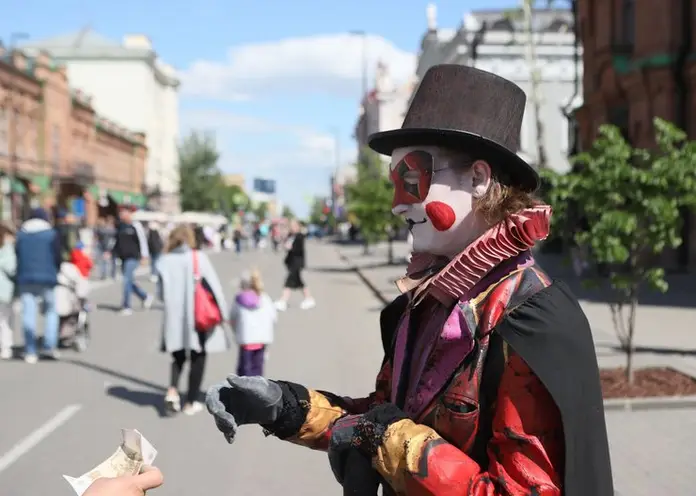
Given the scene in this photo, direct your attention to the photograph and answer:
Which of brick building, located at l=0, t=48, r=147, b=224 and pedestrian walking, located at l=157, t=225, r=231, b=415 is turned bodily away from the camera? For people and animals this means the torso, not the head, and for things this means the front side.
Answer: the pedestrian walking

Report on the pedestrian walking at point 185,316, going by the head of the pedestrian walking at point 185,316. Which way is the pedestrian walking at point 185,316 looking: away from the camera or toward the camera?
away from the camera

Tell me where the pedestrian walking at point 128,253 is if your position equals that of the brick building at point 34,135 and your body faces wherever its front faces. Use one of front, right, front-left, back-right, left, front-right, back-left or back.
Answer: front-right

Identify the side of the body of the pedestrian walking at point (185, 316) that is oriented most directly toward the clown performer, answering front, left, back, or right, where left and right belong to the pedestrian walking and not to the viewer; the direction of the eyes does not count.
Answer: back

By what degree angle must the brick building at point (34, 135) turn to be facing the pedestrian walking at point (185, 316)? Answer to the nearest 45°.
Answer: approximately 45° to its right

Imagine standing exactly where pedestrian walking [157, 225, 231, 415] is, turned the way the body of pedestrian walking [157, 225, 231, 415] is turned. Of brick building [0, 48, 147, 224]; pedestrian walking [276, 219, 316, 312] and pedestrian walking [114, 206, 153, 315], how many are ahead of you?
3

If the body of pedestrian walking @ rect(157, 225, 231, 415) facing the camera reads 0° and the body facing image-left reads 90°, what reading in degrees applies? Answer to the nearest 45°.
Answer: approximately 180°

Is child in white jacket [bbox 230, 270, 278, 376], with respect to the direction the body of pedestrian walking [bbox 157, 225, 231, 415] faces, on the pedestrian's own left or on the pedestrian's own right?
on the pedestrian's own right

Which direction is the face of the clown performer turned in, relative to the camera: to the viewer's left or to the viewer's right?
to the viewer's left

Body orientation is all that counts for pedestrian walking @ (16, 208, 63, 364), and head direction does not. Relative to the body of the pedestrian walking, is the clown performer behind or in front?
behind

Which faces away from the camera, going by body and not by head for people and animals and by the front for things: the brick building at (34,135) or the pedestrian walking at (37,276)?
the pedestrian walking

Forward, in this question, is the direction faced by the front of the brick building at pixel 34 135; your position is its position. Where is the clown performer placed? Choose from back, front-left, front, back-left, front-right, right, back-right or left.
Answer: front-right

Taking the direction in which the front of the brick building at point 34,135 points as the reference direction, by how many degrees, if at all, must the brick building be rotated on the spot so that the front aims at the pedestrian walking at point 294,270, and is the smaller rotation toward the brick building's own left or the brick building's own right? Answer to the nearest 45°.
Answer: approximately 45° to the brick building's own right

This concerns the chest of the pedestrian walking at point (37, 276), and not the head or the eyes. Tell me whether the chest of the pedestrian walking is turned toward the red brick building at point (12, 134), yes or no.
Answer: yes

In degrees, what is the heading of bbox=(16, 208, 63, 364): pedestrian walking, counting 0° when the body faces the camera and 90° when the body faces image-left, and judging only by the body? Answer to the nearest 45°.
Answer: approximately 180°
